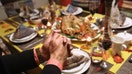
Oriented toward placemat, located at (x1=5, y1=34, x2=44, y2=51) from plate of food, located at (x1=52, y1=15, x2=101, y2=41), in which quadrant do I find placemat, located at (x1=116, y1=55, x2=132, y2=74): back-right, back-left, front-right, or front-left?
back-left

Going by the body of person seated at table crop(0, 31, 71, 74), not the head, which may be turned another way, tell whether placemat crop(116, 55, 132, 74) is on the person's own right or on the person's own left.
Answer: on the person's own right

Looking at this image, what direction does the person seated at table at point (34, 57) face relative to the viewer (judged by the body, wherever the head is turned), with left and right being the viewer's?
facing away from the viewer and to the right of the viewer

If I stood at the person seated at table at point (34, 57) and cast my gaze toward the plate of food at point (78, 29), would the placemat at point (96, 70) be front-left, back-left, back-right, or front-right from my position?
front-right
